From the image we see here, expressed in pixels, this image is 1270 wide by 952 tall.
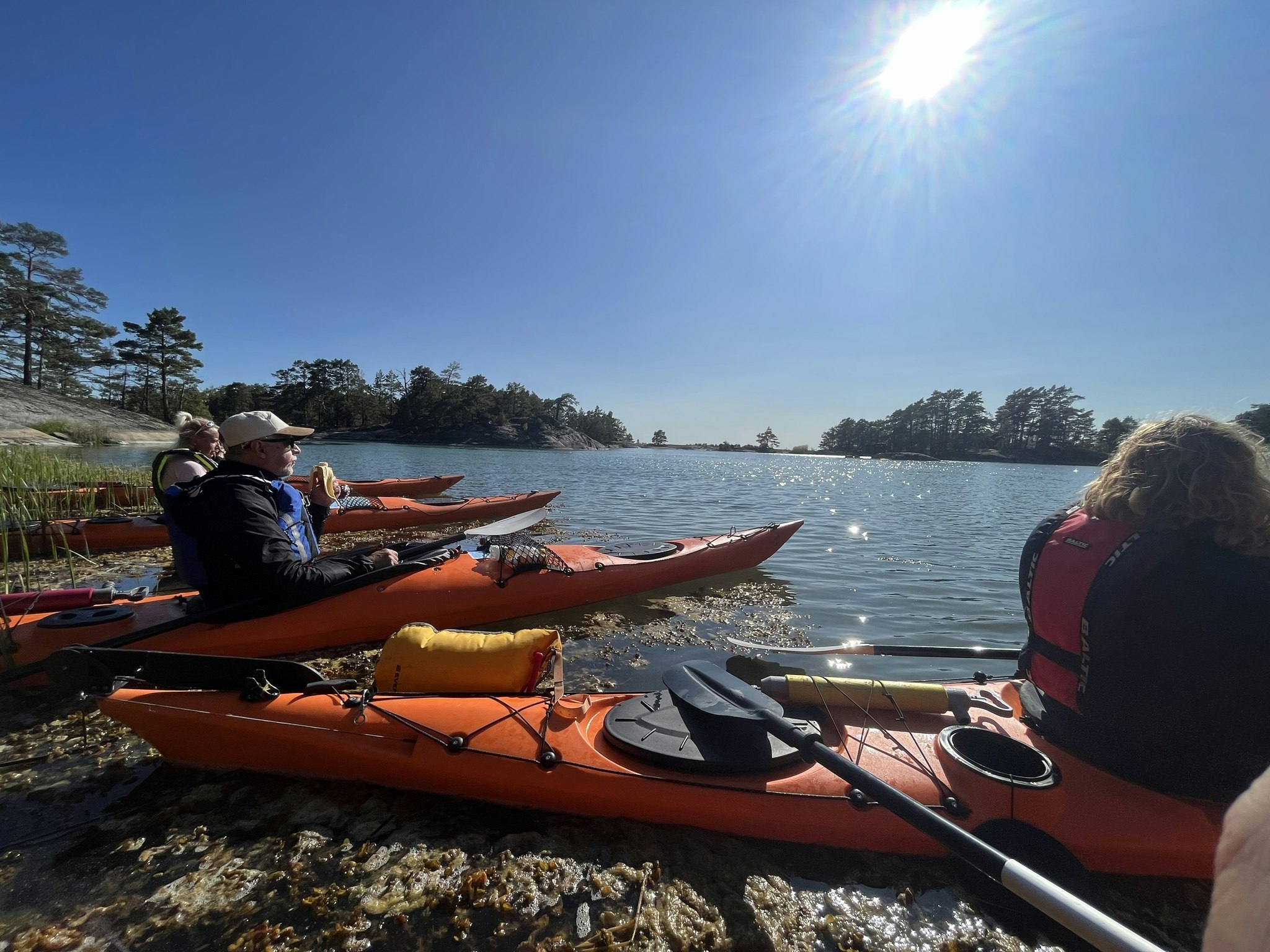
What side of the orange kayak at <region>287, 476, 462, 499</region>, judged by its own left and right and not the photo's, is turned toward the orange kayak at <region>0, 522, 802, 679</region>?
right

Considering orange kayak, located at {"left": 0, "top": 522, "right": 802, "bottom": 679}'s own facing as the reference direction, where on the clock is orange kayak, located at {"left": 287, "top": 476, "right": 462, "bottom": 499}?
orange kayak, located at {"left": 287, "top": 476, "right": 462, "bottom": 499} is roughly at 9 o'clock from orange kayak, located at {"left": 0, "top": 522, "right": 802, "bottom": 679}.

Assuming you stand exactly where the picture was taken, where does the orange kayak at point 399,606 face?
facing to the right of the viewer

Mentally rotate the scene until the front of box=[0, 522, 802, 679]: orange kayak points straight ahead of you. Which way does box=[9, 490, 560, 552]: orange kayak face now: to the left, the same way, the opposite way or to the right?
the same way

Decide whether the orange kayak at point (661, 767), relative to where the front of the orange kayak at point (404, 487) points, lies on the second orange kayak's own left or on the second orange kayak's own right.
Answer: on the second orange kayak's own right

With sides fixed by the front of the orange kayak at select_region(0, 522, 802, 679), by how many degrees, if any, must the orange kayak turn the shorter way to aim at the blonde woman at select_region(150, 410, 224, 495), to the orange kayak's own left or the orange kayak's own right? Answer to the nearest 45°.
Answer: approximately 135° to the orange kayak's own left

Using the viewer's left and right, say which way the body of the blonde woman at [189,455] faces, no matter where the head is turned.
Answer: facing to the right of the viewer

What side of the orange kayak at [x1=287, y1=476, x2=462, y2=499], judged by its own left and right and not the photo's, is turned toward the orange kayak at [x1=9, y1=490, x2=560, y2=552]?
right

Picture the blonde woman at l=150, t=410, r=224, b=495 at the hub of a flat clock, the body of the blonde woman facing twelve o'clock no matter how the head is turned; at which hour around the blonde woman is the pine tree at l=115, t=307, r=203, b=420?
The pine tree is roughly at 9 o'clock from the blonde woman.

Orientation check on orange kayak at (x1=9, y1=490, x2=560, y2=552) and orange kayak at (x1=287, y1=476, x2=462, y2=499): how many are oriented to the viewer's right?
2

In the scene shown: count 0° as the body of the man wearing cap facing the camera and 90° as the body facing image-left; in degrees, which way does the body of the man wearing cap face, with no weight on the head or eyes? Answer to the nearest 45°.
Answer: approximately 270°

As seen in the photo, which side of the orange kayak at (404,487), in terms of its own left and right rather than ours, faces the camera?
right

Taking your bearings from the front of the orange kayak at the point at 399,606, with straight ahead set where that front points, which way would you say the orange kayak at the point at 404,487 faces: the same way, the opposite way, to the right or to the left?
the same way

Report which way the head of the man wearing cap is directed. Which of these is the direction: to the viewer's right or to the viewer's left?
to the viewer's right

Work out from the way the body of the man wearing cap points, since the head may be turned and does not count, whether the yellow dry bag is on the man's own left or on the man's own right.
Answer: on the man's own right

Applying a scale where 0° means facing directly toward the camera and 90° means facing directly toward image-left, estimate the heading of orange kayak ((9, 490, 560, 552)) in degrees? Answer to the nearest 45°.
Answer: approximately 270°
